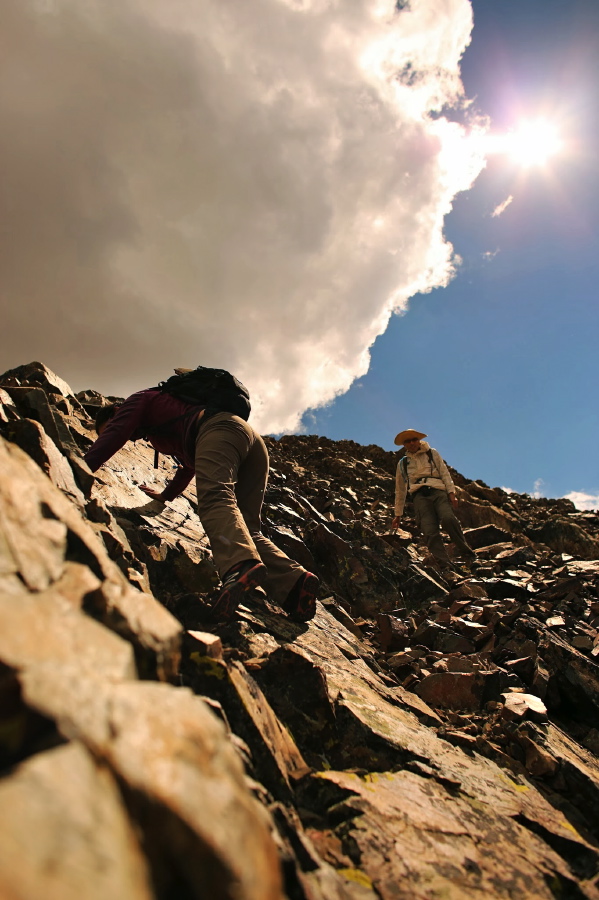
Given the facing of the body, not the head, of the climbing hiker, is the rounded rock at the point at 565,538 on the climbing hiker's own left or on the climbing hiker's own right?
on the climbing hiker's own right

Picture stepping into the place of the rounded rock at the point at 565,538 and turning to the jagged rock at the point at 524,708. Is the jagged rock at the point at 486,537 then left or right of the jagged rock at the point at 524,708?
right

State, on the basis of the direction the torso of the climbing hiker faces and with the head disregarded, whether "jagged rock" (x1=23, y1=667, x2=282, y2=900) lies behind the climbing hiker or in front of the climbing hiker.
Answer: behind

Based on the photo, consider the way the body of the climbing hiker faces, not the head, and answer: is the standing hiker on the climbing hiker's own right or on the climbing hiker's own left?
on the climbing hiker's own right

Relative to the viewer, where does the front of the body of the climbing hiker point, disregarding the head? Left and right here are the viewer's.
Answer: facing away from the viewer and to the left of the viewer

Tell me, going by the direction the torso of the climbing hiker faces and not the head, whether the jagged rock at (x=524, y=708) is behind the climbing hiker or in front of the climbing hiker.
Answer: behind

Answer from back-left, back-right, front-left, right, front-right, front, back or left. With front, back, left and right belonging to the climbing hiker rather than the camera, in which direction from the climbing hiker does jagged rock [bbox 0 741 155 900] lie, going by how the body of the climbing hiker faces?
back-left
